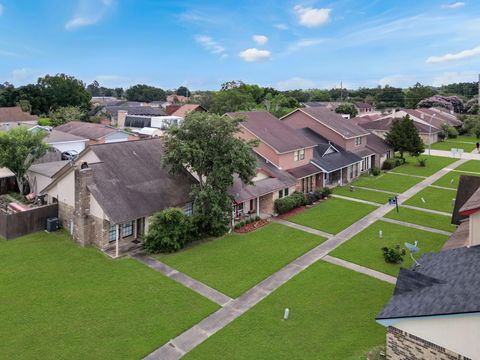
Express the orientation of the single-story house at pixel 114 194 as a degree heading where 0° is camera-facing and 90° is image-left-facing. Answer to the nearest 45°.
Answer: approximately 315°

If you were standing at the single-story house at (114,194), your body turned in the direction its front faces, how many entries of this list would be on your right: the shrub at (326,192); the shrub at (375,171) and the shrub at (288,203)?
0

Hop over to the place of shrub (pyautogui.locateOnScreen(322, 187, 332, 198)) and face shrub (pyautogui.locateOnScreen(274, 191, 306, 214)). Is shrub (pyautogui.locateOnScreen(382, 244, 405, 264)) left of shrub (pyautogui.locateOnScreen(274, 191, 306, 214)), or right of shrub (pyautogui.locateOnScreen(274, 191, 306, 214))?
left

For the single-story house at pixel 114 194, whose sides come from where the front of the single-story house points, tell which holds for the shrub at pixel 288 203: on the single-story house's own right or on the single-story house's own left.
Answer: on the single-story house's own left

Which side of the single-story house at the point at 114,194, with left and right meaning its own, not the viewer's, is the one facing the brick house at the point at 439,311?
front

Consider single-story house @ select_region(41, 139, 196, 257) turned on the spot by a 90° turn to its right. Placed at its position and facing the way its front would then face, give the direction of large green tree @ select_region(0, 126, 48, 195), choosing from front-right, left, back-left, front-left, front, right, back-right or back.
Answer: right

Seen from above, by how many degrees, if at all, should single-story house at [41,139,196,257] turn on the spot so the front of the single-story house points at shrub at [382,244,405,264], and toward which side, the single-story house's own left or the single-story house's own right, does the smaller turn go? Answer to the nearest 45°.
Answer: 0° — it already faces it

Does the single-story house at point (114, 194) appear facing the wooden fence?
no

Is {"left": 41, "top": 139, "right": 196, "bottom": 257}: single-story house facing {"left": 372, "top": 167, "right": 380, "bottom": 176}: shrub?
no

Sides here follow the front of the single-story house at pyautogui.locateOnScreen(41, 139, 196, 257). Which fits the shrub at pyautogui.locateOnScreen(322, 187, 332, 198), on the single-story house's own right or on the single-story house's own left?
on the single-story house's own left

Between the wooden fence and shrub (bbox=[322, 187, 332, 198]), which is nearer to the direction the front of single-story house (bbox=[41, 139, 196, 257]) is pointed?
the shrub
